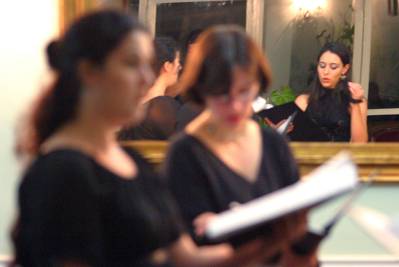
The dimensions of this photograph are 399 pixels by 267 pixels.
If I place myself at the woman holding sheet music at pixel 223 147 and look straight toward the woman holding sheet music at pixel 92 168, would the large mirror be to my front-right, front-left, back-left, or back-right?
back-right

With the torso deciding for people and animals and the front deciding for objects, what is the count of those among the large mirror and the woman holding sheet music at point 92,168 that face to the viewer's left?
0

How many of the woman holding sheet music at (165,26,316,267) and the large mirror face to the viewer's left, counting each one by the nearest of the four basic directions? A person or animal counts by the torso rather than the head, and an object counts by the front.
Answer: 0

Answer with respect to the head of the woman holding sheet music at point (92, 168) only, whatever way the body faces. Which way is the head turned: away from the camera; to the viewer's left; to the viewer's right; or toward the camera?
to the viewer's right

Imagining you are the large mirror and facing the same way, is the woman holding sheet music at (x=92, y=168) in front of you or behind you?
in front

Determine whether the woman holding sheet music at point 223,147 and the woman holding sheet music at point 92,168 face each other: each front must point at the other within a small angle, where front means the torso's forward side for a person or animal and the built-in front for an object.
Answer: no

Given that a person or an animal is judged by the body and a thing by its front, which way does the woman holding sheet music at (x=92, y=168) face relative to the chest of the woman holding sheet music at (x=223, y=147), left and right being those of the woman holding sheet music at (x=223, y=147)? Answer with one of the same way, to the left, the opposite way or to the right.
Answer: the same way

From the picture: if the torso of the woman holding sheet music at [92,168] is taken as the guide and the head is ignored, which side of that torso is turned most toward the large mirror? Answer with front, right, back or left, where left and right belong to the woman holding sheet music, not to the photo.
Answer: left

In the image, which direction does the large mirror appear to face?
toward the camera

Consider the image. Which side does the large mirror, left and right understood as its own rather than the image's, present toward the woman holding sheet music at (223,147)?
front

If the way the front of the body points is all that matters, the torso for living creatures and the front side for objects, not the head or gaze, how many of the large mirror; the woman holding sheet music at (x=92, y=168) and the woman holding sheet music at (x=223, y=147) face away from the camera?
0
